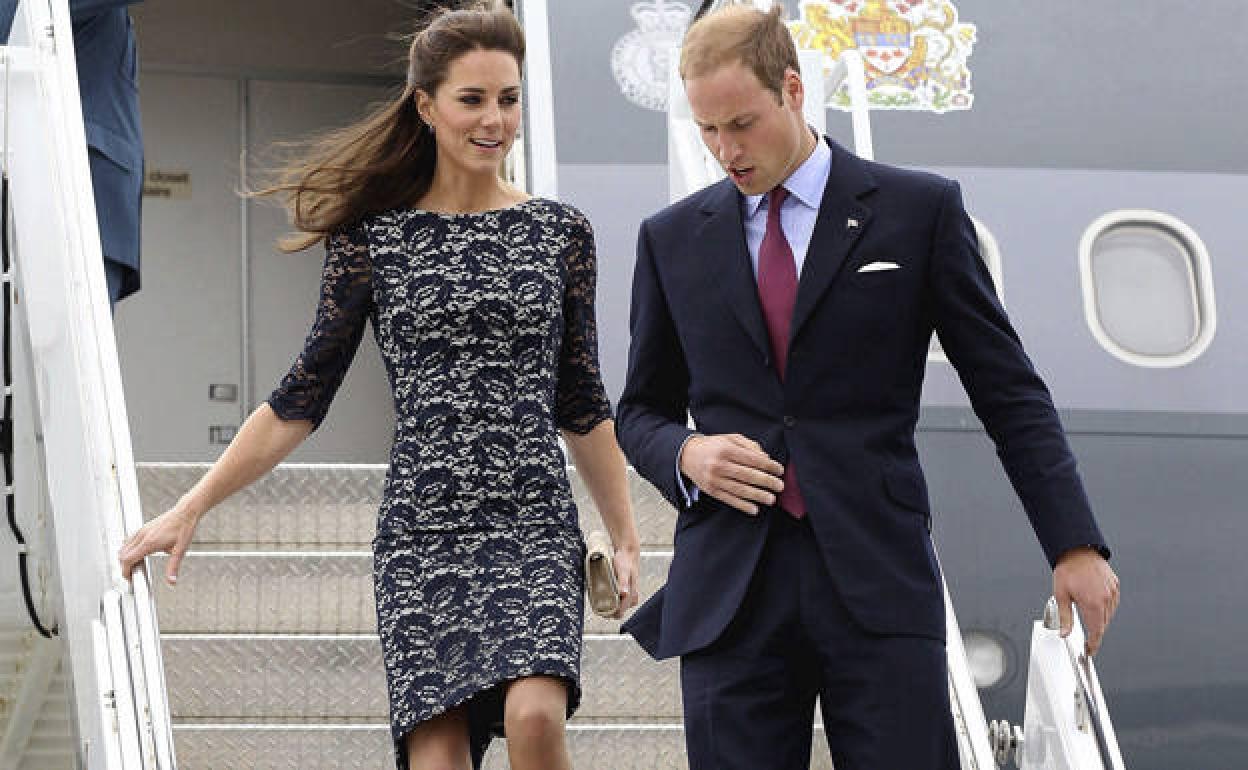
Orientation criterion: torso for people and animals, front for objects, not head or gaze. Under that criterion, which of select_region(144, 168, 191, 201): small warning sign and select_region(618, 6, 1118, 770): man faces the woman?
the small warning sign

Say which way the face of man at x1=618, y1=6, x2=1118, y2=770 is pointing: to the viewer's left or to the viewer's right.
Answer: to the viewer's left

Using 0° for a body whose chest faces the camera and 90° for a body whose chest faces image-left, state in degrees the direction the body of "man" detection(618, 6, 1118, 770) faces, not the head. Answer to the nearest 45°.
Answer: approximately 0°

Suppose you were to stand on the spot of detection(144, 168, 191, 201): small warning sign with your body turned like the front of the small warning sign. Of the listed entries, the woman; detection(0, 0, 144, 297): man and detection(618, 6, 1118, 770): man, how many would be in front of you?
3

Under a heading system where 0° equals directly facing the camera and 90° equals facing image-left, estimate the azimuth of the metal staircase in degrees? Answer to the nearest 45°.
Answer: approximately 0°

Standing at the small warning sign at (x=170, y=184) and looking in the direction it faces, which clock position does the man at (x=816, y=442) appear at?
The man is roughly at 12 o'clock from the small warning sign.

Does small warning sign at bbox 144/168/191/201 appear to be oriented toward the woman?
yes

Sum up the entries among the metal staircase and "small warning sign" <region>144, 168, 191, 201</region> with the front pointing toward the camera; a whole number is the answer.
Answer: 2

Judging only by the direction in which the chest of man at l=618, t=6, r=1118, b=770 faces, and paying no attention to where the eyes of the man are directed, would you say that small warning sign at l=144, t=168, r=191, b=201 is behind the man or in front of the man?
behind

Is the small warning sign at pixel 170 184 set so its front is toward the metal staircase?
yes
